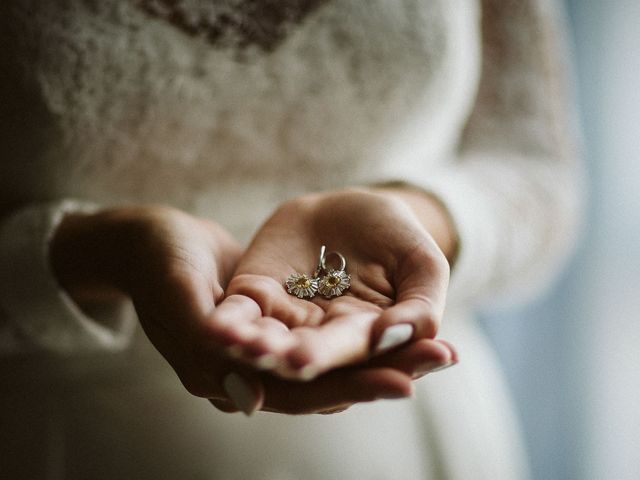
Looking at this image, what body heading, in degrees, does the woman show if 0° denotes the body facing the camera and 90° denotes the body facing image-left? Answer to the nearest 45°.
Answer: approximately 0°
